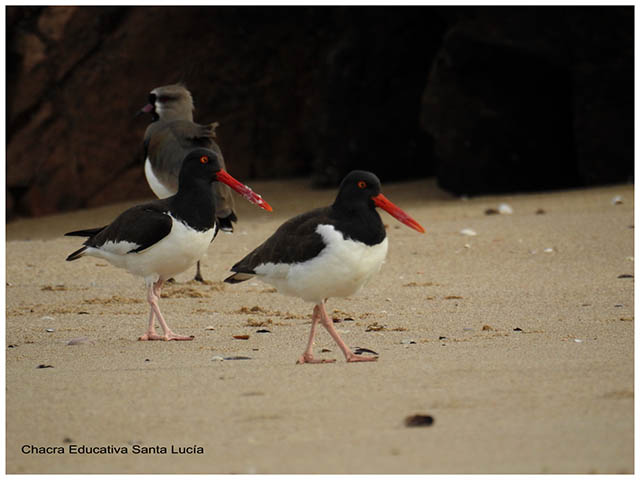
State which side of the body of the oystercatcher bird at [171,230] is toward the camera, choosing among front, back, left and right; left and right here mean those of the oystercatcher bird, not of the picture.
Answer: right

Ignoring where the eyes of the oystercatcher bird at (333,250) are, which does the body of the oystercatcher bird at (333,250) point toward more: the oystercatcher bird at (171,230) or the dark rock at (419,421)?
the dark rock

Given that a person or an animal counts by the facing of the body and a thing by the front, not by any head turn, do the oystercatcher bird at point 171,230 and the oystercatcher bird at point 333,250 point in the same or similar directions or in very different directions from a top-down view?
same or similar directions

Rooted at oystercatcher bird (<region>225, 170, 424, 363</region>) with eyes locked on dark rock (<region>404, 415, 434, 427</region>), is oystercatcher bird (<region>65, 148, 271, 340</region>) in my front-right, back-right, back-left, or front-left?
back-right

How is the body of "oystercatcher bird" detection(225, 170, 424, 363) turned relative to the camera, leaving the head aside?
to the viewer's right

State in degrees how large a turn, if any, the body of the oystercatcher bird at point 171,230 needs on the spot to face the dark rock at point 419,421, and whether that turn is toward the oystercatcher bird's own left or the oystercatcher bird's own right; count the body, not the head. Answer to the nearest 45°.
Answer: approximately 90° to the oystercatcher bird's own right

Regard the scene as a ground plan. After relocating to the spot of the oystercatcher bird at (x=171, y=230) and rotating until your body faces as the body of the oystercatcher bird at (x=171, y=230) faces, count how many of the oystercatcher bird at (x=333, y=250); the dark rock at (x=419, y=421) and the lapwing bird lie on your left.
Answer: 1

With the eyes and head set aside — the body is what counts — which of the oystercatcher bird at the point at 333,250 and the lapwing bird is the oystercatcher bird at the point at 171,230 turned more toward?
the oystercatcher bird

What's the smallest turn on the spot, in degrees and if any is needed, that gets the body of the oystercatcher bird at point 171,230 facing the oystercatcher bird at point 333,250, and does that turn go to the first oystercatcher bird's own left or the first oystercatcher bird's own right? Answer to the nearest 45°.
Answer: approximately 45° to the first oystercatcher bird's own right

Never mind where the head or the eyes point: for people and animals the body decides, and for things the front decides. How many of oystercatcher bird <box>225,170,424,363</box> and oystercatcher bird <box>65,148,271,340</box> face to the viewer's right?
2

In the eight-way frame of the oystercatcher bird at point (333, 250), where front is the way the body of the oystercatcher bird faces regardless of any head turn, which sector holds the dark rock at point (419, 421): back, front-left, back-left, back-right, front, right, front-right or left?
right

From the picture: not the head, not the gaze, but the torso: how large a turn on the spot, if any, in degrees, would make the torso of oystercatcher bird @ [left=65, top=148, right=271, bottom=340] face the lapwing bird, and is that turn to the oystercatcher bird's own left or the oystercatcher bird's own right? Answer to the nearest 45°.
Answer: approximately 90° to the oystercatcher bird's own left
